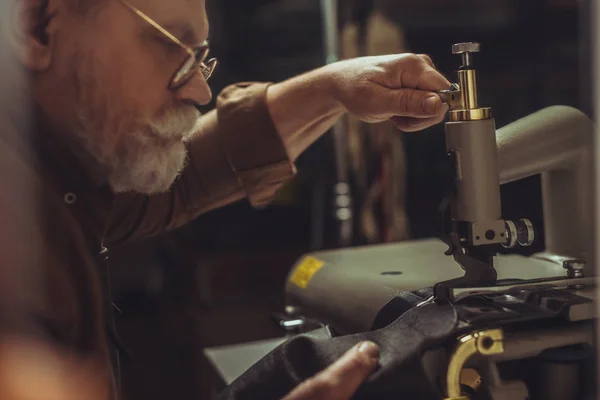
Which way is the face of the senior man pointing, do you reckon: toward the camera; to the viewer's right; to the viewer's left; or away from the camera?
to the viewer's right

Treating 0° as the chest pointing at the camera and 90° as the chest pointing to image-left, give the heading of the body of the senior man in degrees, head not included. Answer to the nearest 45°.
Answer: approximately 270°

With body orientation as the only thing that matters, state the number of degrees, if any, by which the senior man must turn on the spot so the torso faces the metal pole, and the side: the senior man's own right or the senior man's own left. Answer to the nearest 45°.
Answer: approximately 45° to the senior man's own left
